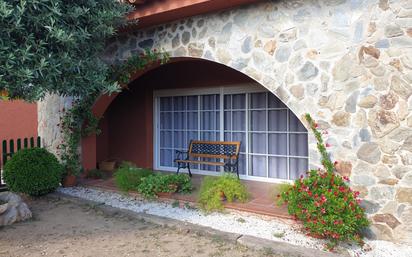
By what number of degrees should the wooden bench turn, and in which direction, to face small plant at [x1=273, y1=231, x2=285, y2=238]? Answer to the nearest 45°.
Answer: approximately 45° to its left

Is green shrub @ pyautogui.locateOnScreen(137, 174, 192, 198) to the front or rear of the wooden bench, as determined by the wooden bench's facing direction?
to the front

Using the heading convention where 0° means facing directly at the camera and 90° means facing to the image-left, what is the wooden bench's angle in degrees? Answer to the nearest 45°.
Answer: approximately 45°

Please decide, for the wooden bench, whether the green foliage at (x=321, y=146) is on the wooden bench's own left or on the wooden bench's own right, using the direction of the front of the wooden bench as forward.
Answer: on the wooden bench's own left

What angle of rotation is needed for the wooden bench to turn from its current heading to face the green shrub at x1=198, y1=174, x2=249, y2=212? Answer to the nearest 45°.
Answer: approximately 45° to its left

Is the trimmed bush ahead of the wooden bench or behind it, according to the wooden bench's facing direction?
ahead

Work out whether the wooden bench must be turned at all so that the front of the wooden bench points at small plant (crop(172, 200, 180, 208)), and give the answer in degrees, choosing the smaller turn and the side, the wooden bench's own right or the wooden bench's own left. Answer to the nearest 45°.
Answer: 0° — it already faces it
